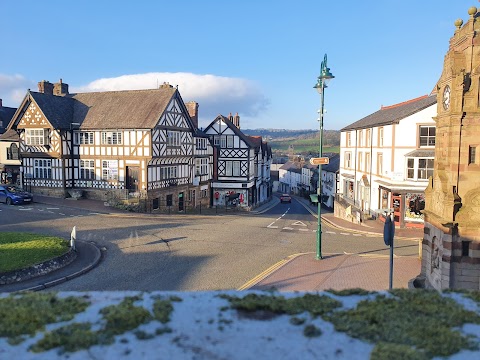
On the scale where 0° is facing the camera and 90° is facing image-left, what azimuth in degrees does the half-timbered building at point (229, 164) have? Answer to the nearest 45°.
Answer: approximately 0°

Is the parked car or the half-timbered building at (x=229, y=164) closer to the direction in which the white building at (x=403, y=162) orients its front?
the parked car

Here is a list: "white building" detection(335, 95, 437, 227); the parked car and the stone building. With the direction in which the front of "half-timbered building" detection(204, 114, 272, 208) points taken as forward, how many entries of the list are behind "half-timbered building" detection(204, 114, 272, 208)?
0

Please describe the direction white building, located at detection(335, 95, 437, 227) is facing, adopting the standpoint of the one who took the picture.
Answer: facing the viewer and to the left of the viewer

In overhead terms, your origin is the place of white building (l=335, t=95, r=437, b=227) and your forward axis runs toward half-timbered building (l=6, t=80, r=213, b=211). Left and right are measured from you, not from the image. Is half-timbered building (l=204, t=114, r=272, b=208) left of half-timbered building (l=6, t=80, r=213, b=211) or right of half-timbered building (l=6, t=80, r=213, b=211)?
right

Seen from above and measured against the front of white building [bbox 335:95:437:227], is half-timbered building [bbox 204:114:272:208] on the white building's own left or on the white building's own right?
on the white building's own right

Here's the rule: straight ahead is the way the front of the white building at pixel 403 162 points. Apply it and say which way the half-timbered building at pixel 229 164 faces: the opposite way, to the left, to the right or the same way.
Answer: to the left

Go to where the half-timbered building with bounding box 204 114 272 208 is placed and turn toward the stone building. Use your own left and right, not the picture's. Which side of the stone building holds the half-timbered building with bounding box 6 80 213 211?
right

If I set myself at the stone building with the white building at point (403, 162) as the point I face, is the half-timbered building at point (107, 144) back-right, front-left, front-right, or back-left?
front-left

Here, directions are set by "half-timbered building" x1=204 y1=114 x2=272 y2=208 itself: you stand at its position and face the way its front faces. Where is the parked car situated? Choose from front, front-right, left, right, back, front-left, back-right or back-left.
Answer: front-right

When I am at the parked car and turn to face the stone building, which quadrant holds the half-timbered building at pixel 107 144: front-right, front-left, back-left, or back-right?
front-left

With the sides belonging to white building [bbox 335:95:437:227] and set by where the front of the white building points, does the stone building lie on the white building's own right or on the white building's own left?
on the white building's own left

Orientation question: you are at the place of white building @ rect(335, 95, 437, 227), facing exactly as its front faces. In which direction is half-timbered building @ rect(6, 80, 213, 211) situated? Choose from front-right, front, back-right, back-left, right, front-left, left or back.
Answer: front-right

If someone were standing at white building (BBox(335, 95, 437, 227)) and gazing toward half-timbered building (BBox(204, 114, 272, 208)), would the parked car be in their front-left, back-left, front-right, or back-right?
front-left

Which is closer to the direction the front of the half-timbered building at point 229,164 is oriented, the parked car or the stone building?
the stone building

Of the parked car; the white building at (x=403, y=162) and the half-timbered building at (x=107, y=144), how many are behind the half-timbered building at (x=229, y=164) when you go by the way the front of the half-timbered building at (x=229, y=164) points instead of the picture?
0
